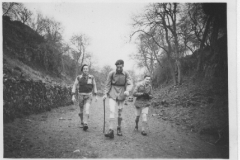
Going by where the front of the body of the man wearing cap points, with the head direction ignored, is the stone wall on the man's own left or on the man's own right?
on the man's own right

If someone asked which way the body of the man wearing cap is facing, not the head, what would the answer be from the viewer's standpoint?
toward the camera
